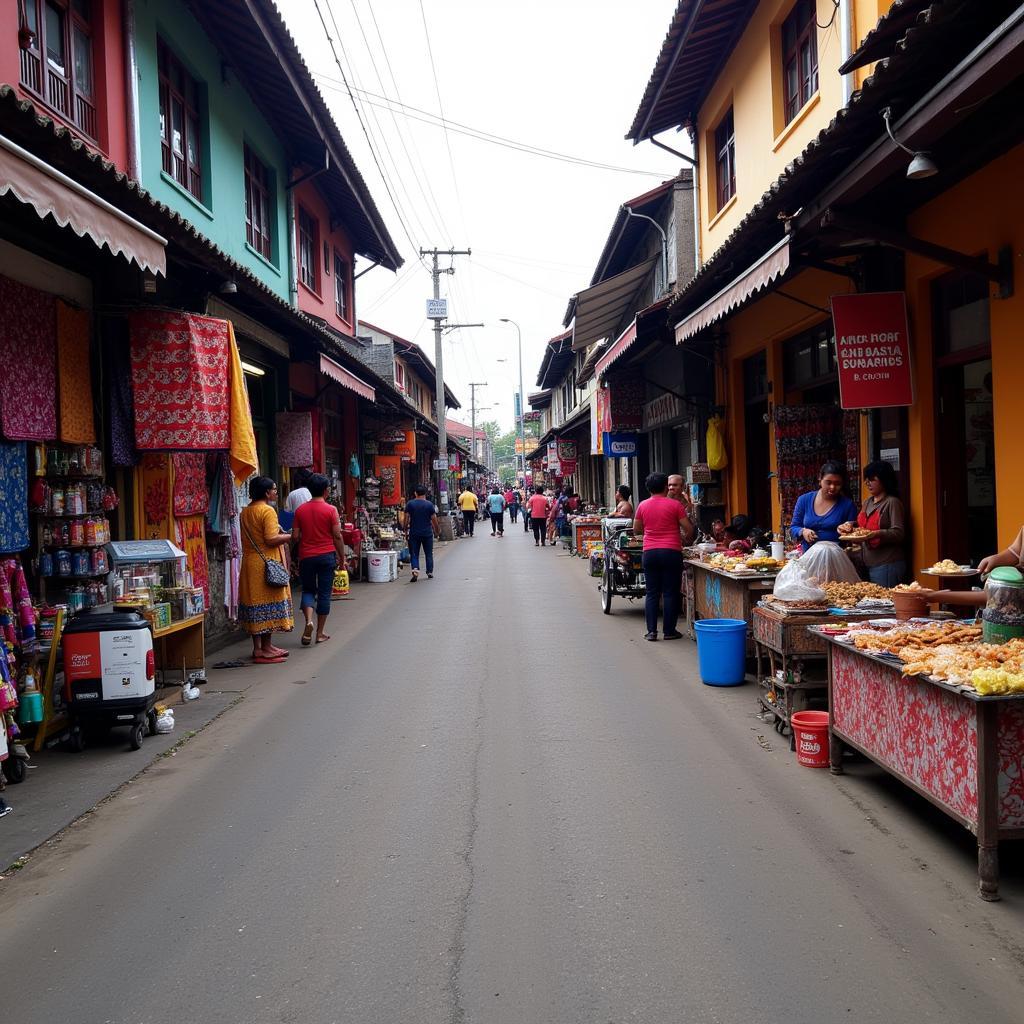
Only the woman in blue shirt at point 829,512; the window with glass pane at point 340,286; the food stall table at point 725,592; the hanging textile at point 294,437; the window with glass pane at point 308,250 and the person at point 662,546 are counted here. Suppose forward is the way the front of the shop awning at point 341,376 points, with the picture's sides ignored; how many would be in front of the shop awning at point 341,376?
3

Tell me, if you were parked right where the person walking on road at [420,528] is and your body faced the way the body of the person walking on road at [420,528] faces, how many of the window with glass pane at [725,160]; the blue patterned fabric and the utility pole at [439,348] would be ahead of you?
1

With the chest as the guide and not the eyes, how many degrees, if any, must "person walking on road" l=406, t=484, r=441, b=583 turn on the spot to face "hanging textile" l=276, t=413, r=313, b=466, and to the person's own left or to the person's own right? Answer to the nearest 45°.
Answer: approximately 135° to the person's own left

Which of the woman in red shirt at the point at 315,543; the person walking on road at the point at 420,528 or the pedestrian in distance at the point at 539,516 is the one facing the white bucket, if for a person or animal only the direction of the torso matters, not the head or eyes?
the woman in red shirt

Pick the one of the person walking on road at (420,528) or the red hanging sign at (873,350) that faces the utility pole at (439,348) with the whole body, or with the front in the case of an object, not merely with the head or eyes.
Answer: the person walking on road

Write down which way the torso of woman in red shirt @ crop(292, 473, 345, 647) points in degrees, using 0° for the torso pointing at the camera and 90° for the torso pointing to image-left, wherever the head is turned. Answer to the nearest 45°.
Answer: approximately 180°

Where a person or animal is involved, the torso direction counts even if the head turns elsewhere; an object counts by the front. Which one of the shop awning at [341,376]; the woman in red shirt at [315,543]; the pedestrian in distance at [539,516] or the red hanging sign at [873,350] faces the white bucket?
the woman in red shirt

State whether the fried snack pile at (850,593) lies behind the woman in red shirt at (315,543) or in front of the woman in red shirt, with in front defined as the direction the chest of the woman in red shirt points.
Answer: behind

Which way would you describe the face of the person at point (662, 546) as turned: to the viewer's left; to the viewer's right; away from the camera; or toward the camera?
away from the camera
